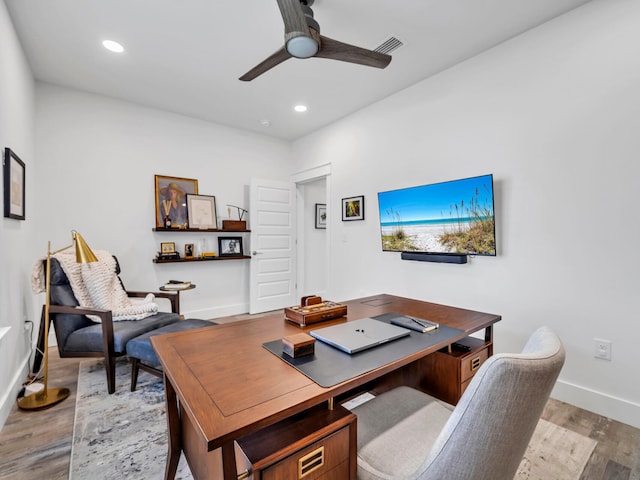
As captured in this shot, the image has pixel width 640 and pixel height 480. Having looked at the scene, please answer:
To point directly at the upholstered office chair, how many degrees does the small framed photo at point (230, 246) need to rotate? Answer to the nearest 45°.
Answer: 0° — it already faces it

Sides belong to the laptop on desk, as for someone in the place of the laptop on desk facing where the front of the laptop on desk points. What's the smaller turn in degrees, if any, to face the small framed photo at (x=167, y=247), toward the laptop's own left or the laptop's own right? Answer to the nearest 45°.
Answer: approximately 180°

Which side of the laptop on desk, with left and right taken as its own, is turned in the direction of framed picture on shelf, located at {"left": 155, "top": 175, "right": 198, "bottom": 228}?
back

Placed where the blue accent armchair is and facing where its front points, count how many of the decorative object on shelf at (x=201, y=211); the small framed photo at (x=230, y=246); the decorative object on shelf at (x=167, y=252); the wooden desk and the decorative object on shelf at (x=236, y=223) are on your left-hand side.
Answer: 4
